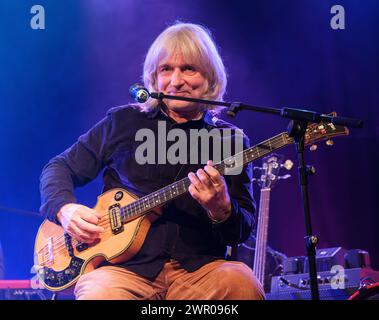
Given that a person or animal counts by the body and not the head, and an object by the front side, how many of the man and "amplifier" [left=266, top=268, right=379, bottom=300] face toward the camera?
2

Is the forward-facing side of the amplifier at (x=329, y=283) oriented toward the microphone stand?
yes

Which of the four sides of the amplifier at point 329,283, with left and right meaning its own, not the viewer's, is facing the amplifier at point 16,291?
right

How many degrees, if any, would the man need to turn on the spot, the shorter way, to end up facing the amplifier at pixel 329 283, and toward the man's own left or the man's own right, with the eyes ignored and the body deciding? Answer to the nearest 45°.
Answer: approximately 135° to the man's own left

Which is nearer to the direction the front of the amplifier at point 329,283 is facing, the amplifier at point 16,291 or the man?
the man

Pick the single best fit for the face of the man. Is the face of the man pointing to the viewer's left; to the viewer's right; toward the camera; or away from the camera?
toward the camera

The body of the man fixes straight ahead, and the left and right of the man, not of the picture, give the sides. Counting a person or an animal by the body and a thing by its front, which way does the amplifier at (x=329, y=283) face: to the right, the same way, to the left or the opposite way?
the same way

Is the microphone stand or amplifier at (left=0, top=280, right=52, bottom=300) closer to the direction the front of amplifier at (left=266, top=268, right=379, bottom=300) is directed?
the microphone stand

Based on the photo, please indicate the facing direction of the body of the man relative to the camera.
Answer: toward the camera
